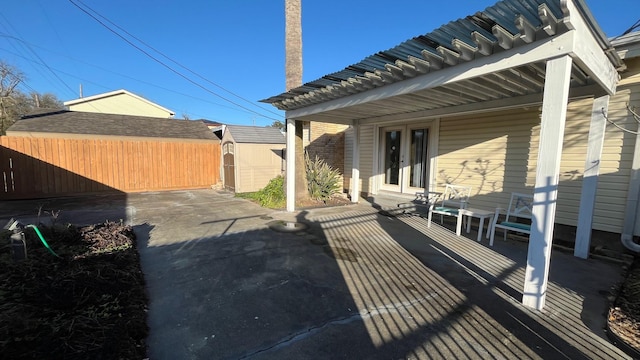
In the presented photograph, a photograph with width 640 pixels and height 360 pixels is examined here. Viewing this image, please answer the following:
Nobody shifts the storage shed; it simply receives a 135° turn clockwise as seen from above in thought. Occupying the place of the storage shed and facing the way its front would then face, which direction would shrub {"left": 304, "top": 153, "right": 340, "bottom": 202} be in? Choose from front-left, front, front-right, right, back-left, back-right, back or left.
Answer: right

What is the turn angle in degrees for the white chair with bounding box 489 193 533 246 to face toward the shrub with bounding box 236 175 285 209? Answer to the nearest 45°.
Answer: approximately 45° to its right

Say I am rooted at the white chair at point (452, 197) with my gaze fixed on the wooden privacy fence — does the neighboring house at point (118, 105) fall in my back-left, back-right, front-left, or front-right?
front-right

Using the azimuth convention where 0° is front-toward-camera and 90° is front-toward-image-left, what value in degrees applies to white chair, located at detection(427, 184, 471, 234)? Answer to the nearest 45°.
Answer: approximately 45°

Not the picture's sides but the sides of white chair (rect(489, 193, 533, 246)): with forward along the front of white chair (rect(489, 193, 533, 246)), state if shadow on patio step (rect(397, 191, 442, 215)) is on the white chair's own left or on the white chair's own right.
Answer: on the white chair's own right

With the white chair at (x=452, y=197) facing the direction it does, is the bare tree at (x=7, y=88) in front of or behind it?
in front

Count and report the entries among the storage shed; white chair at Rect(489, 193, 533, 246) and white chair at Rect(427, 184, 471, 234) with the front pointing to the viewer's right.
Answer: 0

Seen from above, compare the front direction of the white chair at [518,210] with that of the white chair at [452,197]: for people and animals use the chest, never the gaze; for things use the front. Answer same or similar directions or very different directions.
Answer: same or similar directions

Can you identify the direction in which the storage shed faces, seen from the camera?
facing to the left of the viewer

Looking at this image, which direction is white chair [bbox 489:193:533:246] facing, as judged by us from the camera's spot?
facing the viewer and to the left of the viewer

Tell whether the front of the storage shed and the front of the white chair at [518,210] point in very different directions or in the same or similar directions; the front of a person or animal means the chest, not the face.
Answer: same or similar directions
